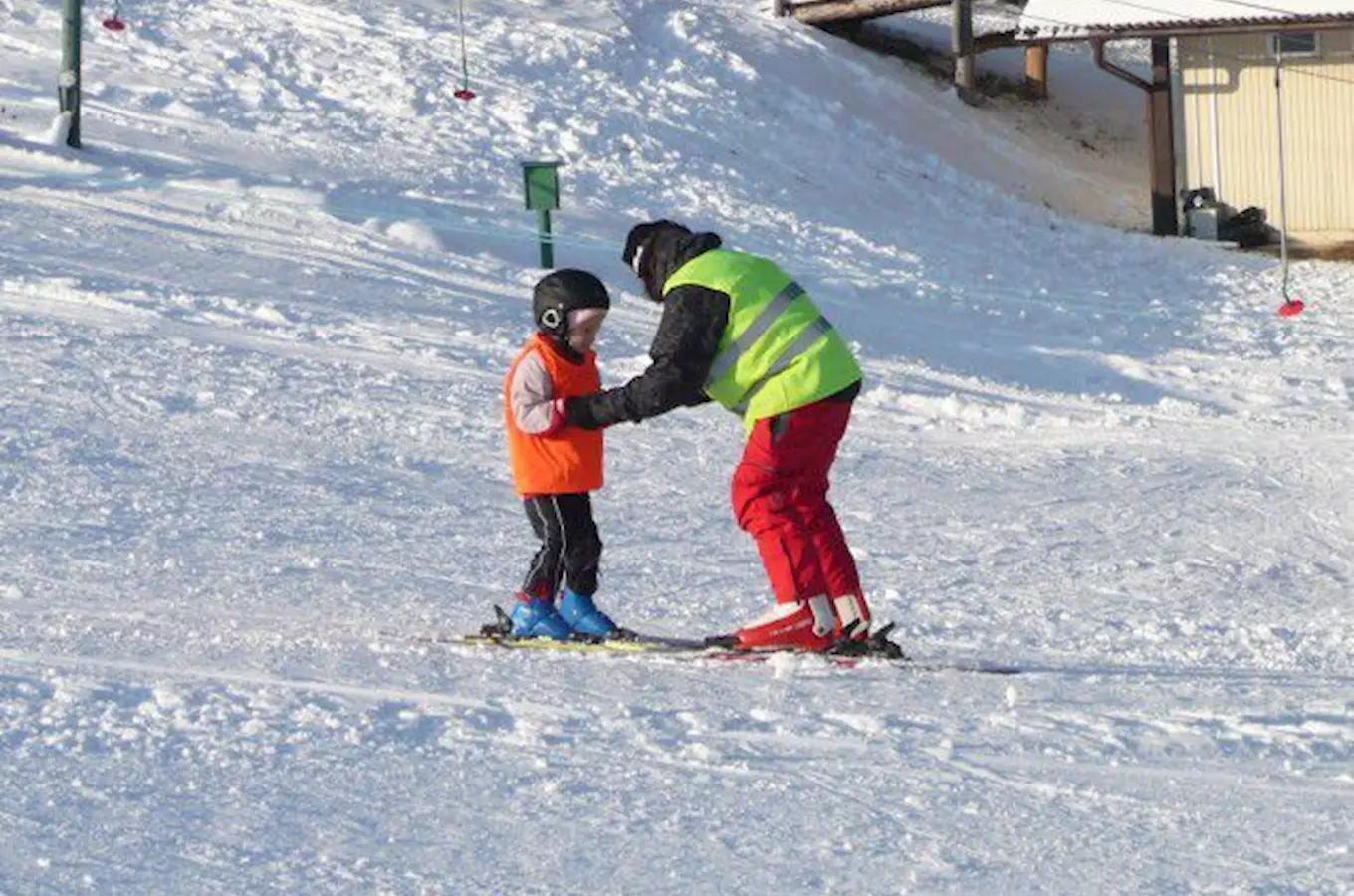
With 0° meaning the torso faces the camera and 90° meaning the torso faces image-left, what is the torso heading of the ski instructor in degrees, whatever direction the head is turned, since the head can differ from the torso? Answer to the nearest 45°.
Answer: approximately 90°

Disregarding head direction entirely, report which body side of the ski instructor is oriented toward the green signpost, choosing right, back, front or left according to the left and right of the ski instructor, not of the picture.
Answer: right

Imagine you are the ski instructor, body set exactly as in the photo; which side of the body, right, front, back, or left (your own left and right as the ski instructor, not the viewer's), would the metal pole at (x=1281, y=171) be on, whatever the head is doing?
right

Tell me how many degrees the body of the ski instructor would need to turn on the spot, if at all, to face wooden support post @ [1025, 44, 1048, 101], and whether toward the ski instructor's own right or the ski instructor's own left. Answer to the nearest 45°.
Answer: approximately 90° to the ski instructor's own right

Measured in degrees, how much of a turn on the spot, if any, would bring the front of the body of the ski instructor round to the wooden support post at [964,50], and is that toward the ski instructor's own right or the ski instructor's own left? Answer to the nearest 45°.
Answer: approximately 90° to the ski instructor's own right

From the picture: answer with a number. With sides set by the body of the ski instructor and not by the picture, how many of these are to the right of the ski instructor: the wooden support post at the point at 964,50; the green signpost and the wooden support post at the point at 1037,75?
3
